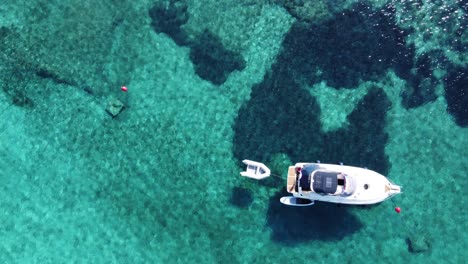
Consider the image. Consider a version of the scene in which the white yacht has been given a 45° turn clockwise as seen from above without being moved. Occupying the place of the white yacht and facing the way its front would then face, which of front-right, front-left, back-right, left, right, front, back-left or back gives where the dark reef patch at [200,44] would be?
back-right

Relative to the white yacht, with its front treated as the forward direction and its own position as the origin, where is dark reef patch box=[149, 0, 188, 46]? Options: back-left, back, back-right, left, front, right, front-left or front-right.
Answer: back

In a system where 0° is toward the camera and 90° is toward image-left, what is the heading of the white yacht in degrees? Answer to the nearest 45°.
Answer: approximately 270°

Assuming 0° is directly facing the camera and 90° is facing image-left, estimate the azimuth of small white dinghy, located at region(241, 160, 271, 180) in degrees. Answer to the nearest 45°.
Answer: approximately 270°

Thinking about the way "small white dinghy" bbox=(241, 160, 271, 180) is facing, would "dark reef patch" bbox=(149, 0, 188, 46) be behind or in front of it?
behind

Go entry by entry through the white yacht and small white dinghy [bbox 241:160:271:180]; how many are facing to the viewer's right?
2

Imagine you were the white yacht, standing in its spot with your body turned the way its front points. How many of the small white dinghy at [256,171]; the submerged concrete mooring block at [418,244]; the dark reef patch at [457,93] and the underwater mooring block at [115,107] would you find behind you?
2

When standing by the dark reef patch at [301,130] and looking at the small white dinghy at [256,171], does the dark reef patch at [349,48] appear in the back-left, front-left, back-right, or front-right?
back-right

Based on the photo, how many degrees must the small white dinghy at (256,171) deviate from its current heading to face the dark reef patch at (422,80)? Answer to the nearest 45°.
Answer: approximately 45° to its left
